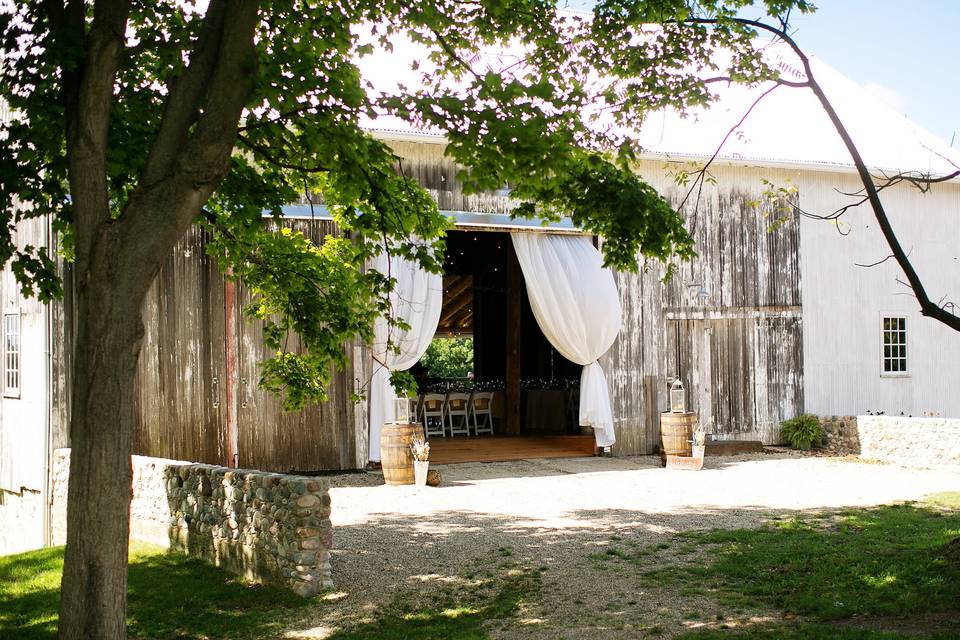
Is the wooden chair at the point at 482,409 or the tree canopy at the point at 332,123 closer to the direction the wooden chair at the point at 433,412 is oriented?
the wooden chair

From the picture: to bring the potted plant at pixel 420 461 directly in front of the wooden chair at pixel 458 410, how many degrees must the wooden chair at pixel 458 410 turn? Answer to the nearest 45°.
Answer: approximately 180°

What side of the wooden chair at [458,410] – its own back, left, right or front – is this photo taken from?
back

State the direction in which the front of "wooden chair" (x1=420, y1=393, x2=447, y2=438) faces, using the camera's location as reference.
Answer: facing away from the viewer

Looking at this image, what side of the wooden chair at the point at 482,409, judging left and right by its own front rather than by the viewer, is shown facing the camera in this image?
back

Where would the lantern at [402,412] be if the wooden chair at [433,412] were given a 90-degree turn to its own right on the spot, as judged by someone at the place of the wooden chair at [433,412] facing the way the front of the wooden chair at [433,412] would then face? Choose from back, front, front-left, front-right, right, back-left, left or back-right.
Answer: right

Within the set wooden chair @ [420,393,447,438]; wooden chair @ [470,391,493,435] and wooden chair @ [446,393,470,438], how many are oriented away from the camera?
3

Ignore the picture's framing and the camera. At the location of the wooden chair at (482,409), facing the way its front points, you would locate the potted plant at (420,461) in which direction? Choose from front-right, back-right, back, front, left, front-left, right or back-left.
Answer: back

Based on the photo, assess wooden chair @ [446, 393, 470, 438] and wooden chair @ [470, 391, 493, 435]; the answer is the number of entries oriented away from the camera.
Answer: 2

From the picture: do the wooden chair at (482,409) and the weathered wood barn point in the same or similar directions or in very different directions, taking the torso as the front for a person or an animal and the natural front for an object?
very different directions

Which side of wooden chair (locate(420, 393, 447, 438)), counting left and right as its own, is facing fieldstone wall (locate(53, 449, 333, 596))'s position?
back
